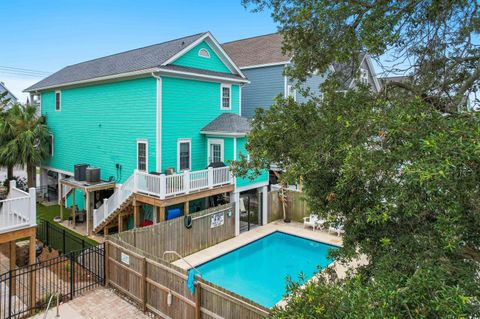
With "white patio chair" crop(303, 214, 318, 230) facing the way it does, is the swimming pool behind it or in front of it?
in front

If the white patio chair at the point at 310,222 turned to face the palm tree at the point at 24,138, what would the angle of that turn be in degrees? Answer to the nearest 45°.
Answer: approximately 45° to its right

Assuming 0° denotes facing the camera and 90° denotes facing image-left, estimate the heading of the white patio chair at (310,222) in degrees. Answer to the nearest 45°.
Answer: approximately 45°

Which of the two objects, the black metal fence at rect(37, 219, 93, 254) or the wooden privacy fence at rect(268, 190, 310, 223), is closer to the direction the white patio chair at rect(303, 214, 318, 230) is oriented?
the black metal fence

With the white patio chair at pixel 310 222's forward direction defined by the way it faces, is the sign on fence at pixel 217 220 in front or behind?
in front

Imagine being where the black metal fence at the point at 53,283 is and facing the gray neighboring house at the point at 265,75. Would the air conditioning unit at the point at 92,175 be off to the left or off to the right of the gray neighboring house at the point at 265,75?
left

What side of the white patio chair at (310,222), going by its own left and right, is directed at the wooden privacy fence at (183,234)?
front

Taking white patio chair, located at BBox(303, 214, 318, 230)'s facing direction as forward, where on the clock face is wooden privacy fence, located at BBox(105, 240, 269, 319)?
The wooden privacy fence is roughly at 11 o'clock from the white patio chair.
